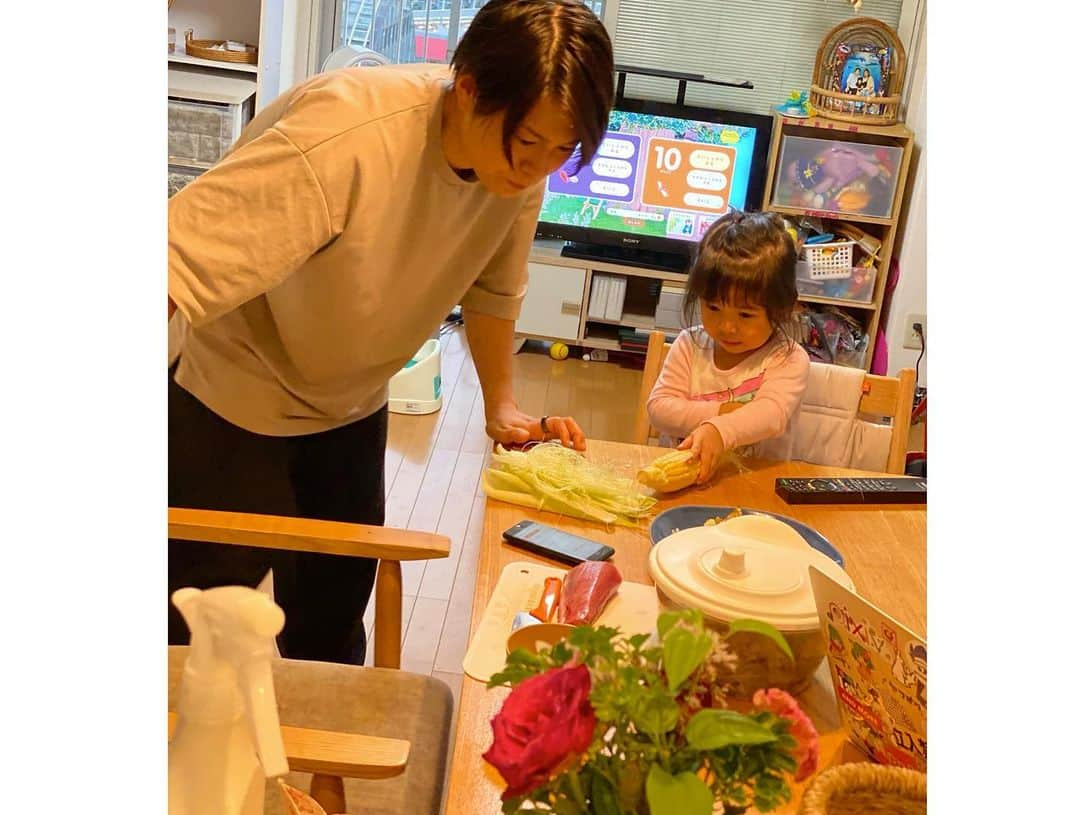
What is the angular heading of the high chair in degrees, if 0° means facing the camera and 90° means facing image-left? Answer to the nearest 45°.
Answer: approximately 0°

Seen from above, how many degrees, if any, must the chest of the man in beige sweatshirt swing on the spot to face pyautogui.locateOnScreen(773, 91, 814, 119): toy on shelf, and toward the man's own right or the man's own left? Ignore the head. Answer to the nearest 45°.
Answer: approximately 90° to the man's own left

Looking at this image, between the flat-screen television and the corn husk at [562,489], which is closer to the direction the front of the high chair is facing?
the corn husk

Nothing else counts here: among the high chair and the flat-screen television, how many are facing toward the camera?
2

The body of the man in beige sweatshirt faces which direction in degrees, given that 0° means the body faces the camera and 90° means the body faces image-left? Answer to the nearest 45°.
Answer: approximately 315°

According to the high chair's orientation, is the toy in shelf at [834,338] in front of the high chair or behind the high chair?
behind

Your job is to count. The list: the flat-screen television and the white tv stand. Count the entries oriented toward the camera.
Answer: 2
